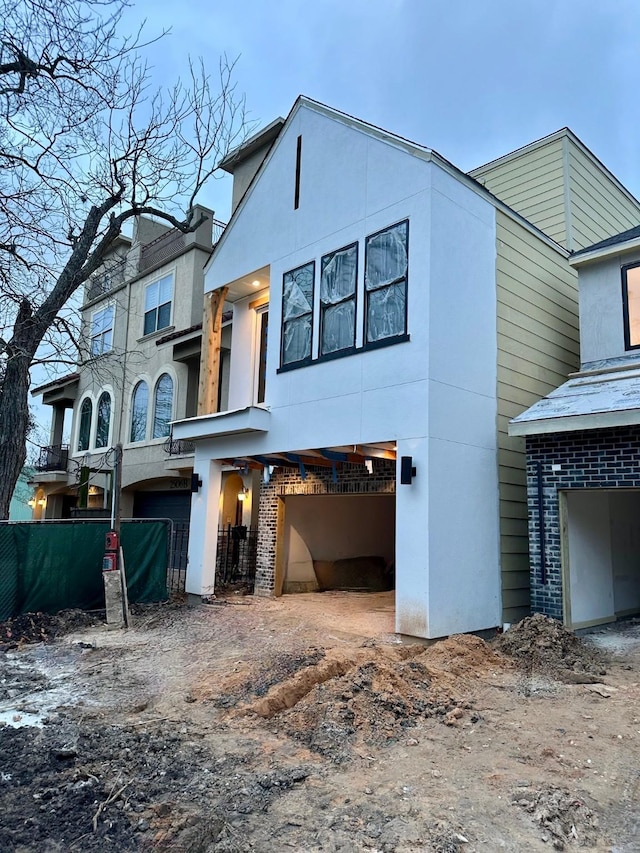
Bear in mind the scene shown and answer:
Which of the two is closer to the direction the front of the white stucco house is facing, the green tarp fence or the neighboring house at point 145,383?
the green tarp fence

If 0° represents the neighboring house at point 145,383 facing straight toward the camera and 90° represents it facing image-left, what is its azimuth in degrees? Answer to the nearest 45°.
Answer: approximately 45°

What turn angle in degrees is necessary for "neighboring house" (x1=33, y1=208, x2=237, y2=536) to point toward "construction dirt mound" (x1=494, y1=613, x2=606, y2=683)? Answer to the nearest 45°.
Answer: approximately 45° to its left

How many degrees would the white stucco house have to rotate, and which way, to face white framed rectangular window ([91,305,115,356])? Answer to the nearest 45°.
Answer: approximately 90° to its right

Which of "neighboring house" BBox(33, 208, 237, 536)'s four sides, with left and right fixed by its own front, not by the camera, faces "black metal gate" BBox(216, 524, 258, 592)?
left

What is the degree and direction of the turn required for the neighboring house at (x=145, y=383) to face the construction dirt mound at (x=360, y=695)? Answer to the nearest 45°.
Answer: approximately 45° to its left

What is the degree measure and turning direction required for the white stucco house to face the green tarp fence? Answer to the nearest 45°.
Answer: approximately 45° to its right

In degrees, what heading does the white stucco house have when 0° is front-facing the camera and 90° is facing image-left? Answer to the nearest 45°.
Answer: approximately 45°

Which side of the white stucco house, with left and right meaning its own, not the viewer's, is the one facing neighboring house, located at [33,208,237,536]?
right
